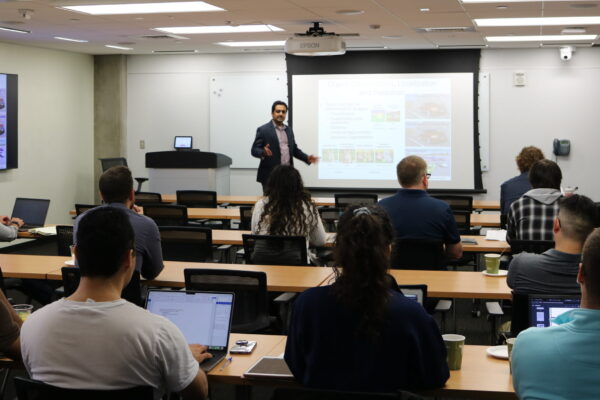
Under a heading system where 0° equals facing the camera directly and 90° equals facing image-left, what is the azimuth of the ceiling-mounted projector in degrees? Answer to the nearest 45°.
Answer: approximately 180°

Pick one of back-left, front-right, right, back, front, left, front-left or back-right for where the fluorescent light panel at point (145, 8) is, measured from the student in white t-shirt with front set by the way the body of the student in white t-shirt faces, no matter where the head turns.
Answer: front-left

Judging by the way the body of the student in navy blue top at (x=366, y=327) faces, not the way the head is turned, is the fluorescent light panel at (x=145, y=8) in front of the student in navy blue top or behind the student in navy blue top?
in front

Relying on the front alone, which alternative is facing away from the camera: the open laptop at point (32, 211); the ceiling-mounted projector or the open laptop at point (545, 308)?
the ceiling-mounted projector

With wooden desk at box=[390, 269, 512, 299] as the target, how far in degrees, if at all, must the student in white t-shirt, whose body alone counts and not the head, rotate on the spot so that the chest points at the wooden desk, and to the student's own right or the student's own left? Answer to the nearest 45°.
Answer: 0° — they already face it

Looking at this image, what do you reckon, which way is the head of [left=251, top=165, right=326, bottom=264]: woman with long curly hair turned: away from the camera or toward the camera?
away from the camera

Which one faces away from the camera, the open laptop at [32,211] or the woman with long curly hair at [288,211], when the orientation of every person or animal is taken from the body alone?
the woman with long curly hair

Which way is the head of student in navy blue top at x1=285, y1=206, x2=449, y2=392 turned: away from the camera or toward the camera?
away from the camera

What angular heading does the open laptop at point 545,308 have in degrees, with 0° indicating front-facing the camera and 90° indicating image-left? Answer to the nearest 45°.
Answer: approximately 0°

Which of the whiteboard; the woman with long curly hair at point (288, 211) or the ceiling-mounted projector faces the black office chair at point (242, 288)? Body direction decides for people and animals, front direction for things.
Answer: the whiteboard

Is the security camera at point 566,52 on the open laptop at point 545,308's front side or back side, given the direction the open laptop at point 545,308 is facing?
on the back side

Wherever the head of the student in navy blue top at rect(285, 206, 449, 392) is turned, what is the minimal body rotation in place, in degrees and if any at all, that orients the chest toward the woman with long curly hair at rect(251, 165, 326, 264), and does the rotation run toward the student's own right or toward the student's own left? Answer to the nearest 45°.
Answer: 0° — they already face them

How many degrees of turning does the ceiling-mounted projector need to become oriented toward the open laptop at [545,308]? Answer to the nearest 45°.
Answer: approximately 180°

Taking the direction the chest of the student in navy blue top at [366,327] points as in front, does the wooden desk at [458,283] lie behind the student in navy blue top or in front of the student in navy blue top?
in front

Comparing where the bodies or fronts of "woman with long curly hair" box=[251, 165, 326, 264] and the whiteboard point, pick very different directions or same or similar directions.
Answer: very different directions

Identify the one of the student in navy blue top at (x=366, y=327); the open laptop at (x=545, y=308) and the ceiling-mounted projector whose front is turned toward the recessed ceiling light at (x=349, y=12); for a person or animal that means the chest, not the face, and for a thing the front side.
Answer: the student in navy blue top

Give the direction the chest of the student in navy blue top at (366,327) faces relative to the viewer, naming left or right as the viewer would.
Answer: facing away from the viewer

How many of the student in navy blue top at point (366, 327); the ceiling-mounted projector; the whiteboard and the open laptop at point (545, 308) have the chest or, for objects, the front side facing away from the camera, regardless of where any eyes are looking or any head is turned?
2
